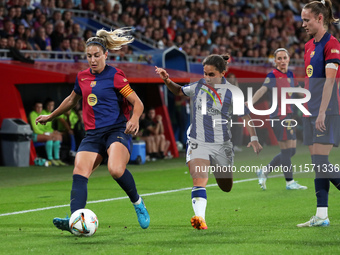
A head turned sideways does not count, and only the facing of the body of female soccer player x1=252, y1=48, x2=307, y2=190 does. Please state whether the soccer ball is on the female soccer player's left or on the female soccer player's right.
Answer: on the female soccer player's right

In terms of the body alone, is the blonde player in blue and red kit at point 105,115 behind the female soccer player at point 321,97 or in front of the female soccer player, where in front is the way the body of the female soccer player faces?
in front

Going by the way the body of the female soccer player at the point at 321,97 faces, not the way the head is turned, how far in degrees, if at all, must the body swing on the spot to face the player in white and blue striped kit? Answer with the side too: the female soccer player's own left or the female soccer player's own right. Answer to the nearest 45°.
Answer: approximately 45° to the female soccer player's own right

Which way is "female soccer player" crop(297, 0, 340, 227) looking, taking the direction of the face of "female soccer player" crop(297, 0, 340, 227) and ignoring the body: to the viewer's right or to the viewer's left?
to the viewer's left

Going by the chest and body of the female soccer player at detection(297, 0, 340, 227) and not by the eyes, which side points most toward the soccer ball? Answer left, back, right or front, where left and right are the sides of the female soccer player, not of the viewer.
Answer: front

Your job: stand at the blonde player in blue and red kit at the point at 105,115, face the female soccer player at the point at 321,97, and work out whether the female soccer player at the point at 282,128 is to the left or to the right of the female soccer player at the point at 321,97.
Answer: left

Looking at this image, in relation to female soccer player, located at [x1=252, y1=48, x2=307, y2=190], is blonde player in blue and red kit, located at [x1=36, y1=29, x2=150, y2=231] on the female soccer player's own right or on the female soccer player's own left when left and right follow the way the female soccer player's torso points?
on the female soccer player's own right

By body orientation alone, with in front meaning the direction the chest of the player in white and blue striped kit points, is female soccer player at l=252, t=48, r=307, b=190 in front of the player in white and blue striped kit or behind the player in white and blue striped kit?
behind

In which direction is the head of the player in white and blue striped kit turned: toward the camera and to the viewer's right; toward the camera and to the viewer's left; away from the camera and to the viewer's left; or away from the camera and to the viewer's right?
toward the camera and to the viewer's left
